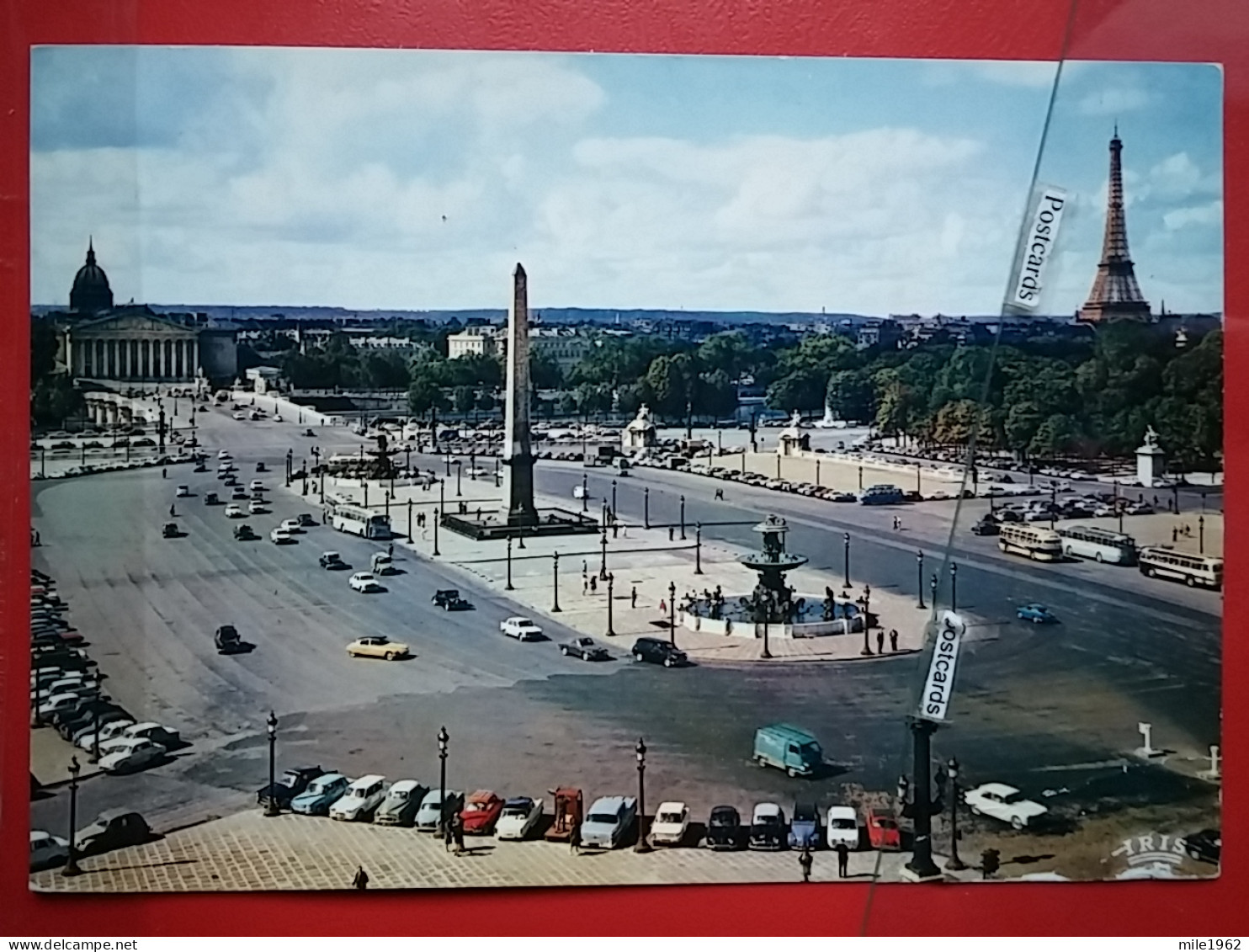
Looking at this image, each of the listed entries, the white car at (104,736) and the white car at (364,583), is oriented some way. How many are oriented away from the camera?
0

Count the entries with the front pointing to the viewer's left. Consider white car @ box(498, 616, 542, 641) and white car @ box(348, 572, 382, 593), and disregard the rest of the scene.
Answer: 0

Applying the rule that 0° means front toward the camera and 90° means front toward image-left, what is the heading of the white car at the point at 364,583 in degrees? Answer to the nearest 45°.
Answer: approximately 315°

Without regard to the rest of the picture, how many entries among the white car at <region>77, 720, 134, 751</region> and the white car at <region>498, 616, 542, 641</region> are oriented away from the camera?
0

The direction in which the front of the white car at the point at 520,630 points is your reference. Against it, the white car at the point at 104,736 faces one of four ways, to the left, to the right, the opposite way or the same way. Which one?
to the right

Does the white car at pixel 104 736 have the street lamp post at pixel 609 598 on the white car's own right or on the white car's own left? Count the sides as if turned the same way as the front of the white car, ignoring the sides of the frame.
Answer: on the white car's own left
